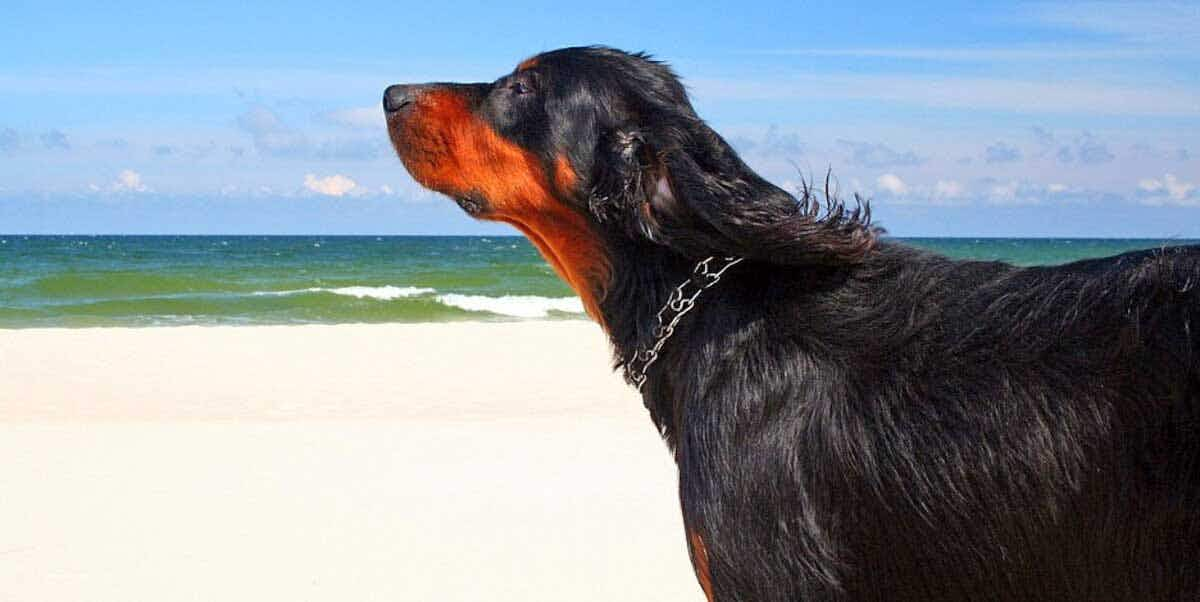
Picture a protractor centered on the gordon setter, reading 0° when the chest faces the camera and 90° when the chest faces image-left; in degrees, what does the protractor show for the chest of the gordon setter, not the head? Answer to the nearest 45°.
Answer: approximately 90°
